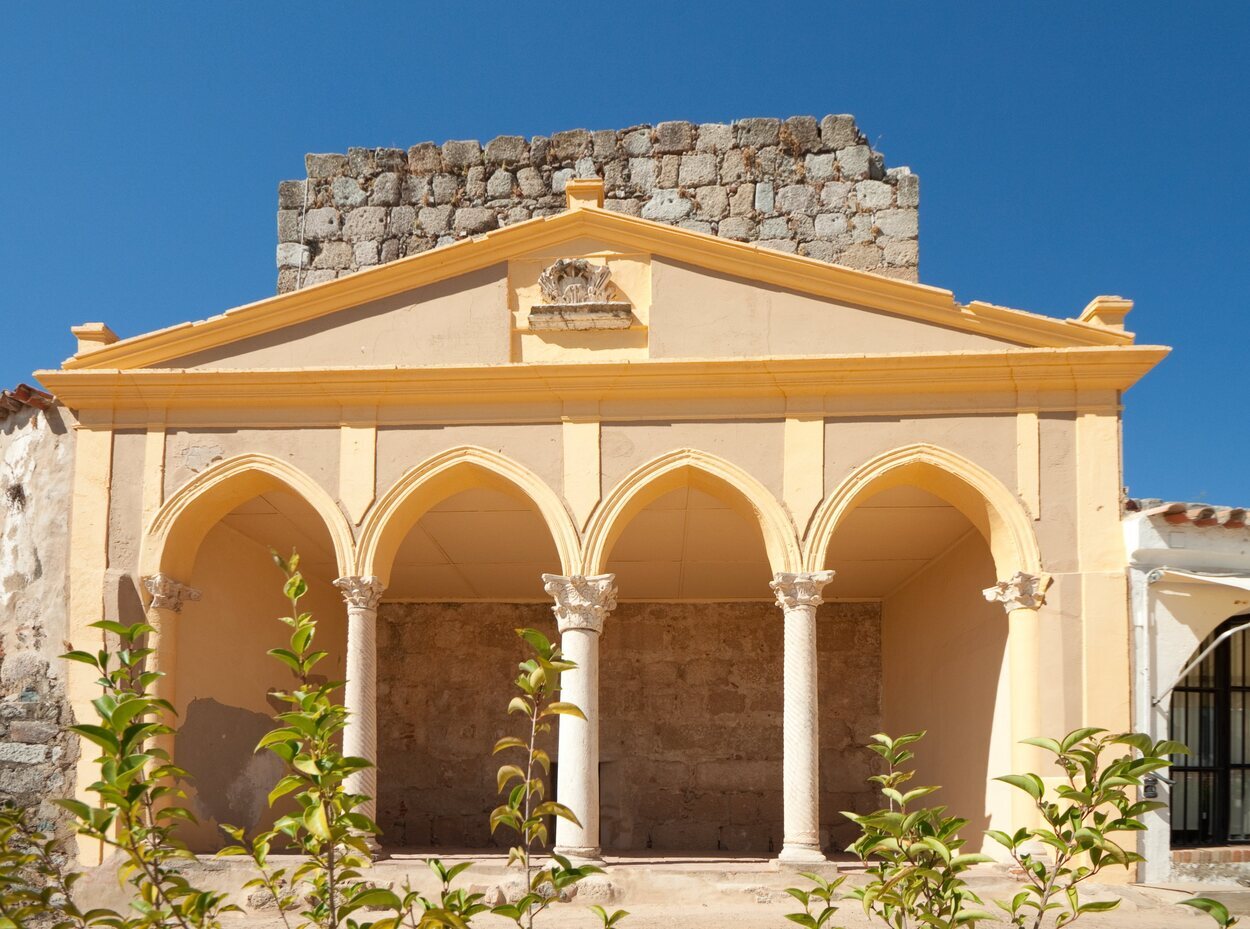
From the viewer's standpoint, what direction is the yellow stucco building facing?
toward the camera
